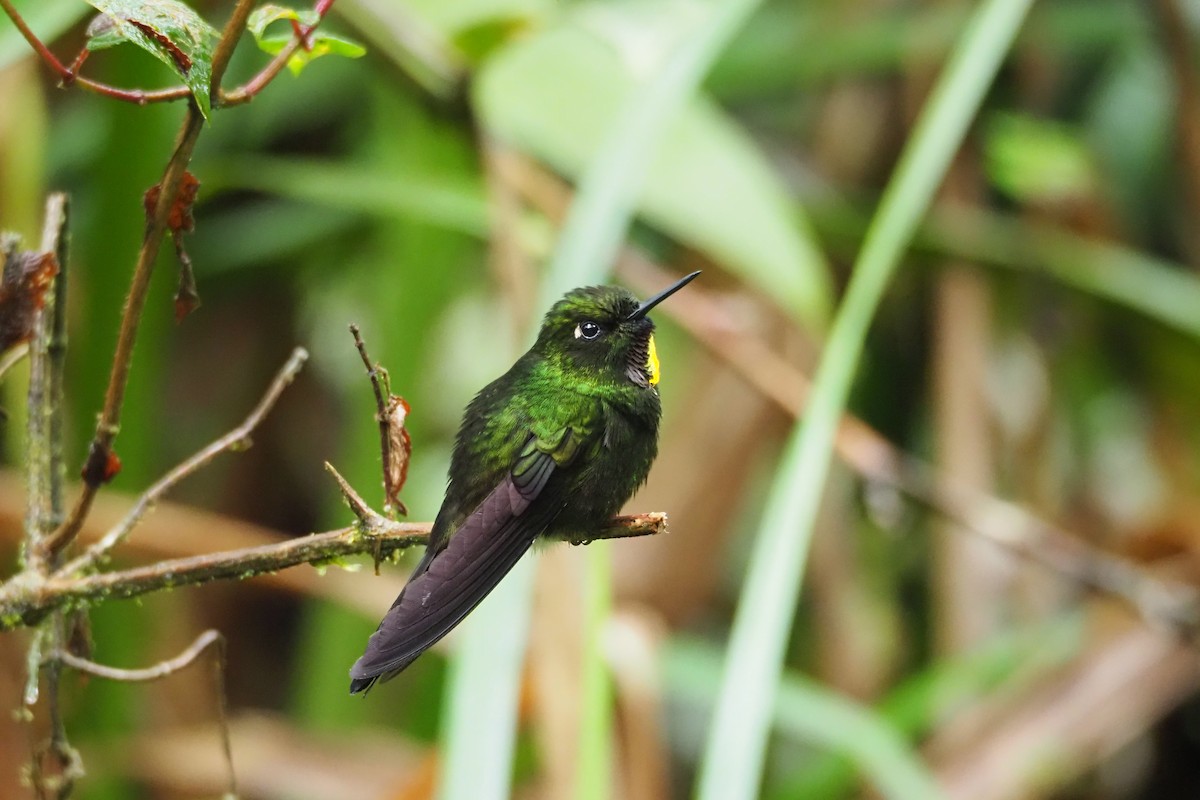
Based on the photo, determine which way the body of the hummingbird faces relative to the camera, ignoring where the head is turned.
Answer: to the viewer's right
